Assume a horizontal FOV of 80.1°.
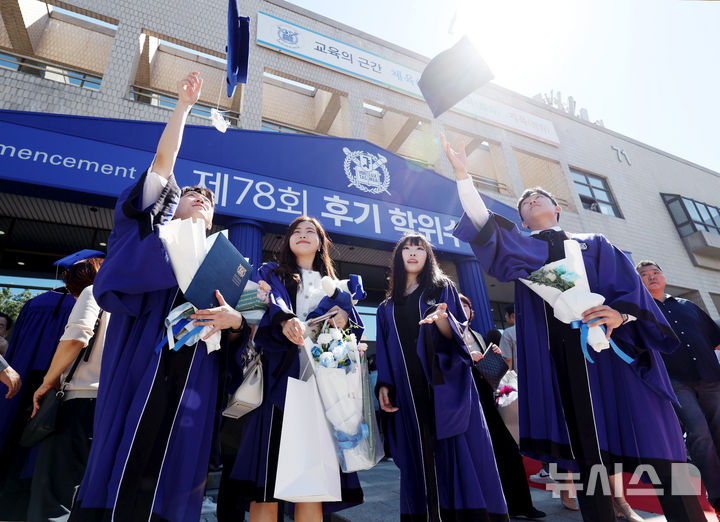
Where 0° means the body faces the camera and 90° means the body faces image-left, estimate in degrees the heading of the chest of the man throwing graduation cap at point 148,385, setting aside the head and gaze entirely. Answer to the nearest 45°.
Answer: approximately 315°

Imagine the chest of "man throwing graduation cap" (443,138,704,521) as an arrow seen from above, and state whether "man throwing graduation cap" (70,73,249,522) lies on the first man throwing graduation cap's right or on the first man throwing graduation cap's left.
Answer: on the first man throwing graduation cap's right

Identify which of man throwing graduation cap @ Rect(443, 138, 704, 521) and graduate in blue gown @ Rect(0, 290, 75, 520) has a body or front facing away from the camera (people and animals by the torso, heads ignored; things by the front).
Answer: the graduate in blue gown

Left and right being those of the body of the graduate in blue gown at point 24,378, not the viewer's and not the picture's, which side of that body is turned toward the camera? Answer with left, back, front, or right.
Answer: back

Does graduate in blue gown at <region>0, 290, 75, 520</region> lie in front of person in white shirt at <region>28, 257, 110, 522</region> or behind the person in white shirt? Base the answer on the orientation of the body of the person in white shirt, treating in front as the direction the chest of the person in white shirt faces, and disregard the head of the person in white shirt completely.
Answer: in front

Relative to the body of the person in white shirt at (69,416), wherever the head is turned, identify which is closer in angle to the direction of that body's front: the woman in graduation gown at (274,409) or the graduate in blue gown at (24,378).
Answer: the graduate in blue gown
